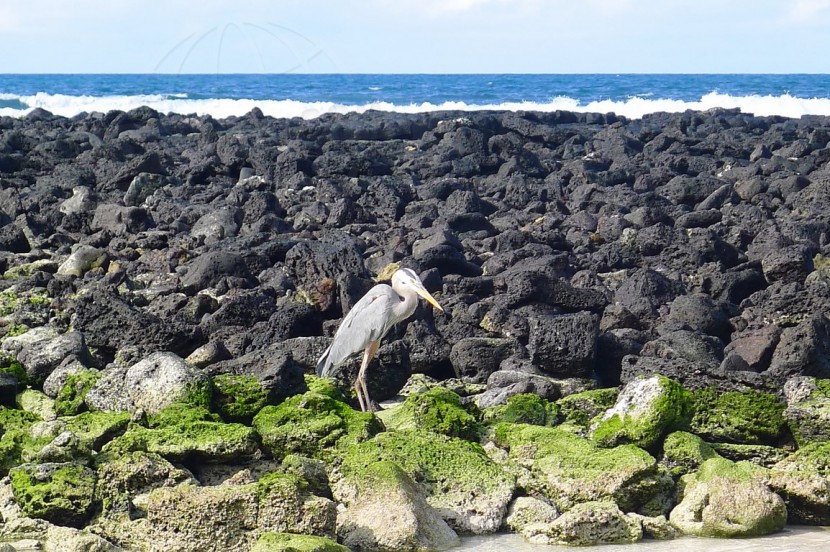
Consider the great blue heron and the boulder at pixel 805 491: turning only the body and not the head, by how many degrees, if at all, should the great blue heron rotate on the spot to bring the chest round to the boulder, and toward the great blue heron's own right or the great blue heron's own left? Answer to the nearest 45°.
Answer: approximately 45° to the great blue heron's own right

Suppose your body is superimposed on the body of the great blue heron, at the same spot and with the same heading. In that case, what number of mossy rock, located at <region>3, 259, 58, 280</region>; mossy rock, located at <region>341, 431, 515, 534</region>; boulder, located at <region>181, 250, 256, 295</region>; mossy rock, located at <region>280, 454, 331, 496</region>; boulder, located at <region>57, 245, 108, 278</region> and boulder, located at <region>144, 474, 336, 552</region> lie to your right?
3

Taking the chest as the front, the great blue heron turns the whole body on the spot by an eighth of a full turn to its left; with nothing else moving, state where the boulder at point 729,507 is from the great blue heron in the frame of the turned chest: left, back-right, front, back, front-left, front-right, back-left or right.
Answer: right

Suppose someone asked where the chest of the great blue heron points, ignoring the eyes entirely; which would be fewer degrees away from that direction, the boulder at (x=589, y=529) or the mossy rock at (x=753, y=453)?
the mossy rock

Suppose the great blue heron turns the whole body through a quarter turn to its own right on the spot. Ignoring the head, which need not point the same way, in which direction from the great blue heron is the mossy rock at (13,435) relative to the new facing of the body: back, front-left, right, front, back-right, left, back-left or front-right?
front-right

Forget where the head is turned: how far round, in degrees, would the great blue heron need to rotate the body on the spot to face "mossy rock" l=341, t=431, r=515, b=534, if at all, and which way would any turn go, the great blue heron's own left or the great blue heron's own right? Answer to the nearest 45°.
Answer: approximately 90° to the great blue heron's own right

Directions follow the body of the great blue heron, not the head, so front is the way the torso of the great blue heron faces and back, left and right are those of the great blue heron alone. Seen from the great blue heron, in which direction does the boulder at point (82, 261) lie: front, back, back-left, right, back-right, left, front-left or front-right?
back-left

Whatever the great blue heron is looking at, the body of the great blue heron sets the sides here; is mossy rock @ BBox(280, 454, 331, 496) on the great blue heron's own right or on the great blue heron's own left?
on the great blue heron's own right

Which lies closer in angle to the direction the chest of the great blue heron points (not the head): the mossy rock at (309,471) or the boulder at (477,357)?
the boulder

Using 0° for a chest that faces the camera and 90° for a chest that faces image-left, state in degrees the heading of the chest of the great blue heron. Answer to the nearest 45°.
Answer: approximately 270°

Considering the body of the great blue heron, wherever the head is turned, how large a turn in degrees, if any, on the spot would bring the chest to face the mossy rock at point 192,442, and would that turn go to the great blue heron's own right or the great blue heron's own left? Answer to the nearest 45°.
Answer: approximately 135° to the great blue heron's own right

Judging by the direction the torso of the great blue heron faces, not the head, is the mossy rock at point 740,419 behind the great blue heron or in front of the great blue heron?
in front

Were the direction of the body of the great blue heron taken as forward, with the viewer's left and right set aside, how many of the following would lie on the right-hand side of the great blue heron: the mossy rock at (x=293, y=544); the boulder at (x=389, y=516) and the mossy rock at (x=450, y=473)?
3

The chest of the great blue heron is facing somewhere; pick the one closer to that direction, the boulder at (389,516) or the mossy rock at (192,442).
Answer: the boulder

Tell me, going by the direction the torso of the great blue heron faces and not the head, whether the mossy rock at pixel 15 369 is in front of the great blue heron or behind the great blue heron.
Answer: behind

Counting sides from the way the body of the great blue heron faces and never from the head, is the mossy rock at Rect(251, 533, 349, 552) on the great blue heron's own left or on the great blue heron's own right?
on the great blue heron's own right

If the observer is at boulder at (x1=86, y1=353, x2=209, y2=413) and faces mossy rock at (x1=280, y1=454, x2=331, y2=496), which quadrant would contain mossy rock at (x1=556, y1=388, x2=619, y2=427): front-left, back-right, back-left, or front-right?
front-left

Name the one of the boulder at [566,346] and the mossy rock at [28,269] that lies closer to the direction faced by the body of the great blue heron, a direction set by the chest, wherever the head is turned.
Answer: the boulder

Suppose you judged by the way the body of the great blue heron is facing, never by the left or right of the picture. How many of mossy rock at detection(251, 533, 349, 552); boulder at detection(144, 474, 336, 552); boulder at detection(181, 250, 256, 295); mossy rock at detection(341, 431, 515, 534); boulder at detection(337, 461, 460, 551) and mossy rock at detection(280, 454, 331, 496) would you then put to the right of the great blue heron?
5
